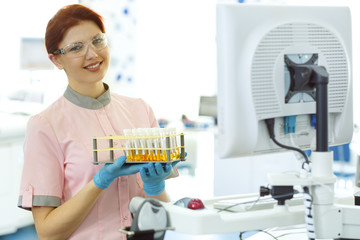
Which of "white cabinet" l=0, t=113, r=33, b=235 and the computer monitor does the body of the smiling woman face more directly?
the computer monitor

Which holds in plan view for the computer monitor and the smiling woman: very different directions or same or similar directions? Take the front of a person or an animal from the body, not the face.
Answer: very different directions

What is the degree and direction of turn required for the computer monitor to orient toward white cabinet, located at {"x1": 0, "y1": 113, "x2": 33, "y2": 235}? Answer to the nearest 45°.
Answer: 0° — it already faces it

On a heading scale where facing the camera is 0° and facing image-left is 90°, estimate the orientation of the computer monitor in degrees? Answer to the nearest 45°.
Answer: approximately 135°

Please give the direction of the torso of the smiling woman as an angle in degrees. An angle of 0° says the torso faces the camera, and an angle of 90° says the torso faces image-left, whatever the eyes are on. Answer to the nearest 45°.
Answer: approximately 315°

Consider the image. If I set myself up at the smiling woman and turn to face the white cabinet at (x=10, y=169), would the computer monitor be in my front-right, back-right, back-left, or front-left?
back-right
